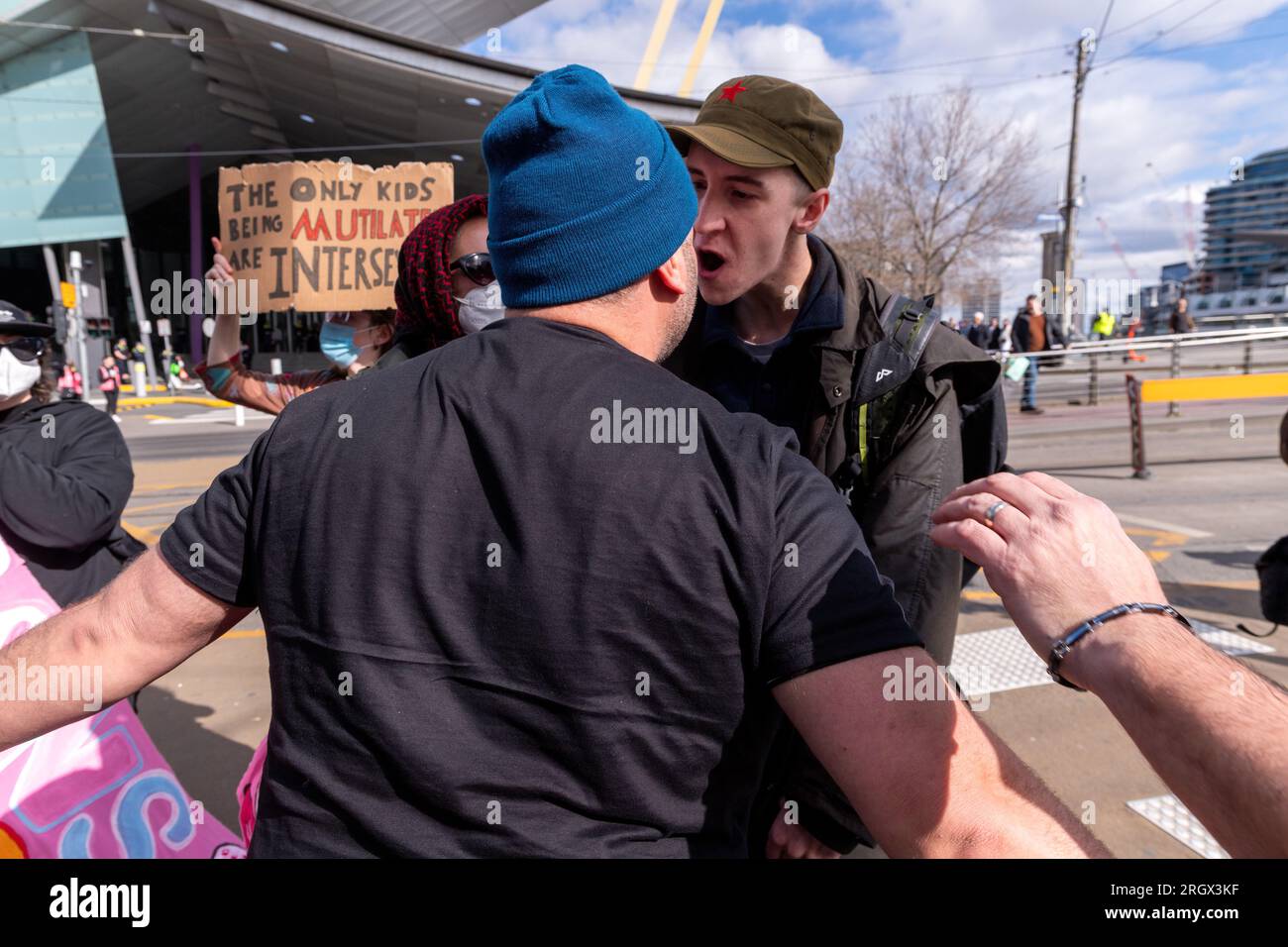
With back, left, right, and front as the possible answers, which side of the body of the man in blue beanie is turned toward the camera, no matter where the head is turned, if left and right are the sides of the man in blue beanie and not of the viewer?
back

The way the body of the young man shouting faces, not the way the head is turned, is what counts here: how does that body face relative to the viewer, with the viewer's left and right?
facing the viewer and to the left of the viewer

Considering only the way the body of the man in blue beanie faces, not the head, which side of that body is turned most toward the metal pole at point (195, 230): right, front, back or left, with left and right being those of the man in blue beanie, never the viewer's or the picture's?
front

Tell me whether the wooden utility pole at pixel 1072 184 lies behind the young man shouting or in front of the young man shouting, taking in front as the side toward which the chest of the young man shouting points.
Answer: behind

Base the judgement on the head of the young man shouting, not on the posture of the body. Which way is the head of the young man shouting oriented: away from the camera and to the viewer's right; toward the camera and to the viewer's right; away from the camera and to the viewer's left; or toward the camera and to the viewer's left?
toward the camera and to the viewer's left

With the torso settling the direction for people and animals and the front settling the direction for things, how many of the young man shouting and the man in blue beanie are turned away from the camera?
1

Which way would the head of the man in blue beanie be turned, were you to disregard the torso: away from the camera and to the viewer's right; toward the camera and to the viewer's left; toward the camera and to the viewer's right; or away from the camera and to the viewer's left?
away from the camera and to the viewer's right

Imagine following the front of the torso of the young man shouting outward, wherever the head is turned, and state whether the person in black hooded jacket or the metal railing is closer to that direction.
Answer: the person in black hooded jacket

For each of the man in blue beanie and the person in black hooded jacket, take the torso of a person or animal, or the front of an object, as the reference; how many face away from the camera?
1

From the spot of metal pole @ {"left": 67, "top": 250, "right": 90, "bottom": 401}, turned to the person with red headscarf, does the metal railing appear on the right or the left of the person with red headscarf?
left
